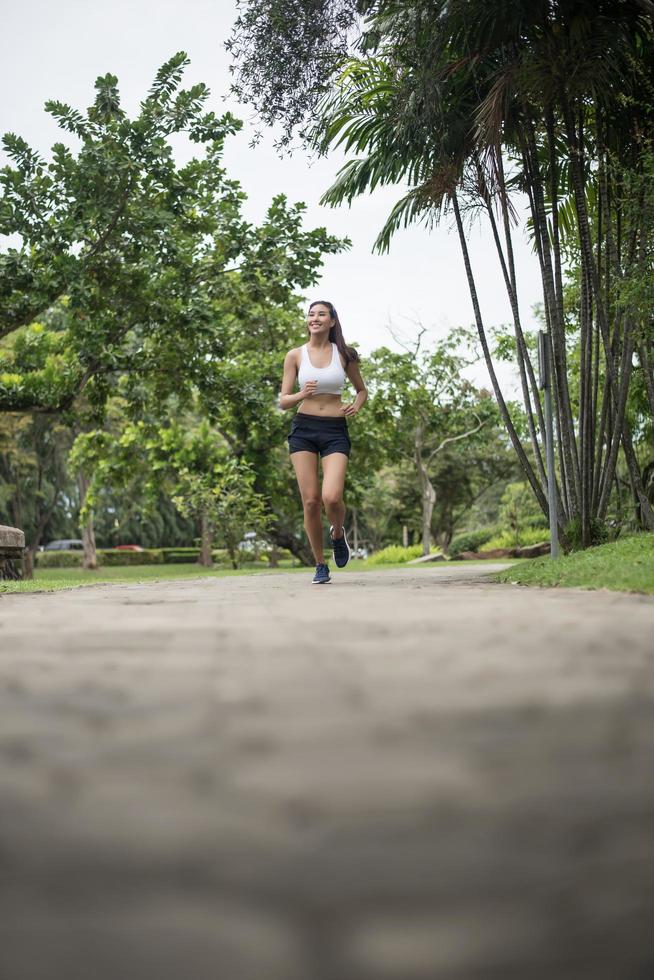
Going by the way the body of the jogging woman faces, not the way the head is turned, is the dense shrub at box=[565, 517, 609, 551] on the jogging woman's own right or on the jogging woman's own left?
on the jogging woman's own left

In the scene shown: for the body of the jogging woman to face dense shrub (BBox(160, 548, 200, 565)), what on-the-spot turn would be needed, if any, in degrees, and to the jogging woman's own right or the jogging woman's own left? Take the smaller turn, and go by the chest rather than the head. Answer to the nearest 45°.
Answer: approximately 180°

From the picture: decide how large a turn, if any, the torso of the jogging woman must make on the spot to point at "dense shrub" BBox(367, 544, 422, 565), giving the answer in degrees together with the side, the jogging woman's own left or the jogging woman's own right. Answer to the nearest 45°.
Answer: approximately 180°

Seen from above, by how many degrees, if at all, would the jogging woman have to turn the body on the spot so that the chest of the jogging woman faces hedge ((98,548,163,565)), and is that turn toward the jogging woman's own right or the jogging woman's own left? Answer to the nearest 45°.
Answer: approximately 180°

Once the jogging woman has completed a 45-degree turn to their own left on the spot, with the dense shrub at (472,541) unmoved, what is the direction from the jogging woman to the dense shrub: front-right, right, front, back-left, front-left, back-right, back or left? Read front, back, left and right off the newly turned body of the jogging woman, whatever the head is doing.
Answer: back-left

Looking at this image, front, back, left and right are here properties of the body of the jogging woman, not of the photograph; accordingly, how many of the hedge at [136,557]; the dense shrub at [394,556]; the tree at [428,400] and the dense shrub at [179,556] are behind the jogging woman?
4

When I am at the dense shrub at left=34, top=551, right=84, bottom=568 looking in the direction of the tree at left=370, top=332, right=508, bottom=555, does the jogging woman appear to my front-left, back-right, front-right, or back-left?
front-right

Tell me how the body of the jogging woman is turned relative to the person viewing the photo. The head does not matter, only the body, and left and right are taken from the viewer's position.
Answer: facing the viewer

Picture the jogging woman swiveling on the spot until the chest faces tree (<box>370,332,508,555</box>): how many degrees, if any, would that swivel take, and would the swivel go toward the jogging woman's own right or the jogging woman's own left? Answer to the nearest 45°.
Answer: approximately 180°

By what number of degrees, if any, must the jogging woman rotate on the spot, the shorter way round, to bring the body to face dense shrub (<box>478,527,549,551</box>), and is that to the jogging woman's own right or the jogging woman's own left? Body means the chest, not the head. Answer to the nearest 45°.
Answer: approximately 180°
